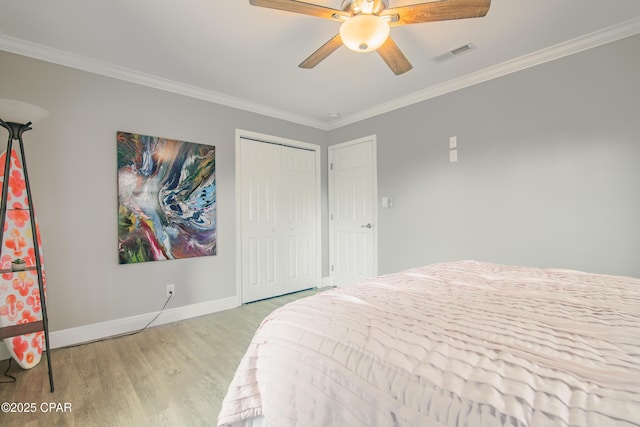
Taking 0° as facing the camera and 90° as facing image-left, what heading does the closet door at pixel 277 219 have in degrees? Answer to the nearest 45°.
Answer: approximately 315°

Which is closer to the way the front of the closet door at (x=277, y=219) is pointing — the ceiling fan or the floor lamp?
the ceiling fan

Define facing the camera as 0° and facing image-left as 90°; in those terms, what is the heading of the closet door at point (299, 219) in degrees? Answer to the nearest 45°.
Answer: approximately 315°

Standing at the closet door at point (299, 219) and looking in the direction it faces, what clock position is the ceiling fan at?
The ceiling fan is roughly at 1 o'clock from the closet door.

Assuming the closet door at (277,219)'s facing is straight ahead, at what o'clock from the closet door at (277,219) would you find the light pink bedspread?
The light pink bedspread is roughly at 1 o'clock from the closet door.

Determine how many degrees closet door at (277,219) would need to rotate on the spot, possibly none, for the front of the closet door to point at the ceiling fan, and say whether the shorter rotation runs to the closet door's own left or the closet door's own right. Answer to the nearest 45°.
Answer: approximately 45° to the closet door's own right

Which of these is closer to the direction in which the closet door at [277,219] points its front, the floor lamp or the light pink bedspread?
the light pink bedspread

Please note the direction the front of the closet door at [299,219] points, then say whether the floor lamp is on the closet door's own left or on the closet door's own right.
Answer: on the closet door's own right
